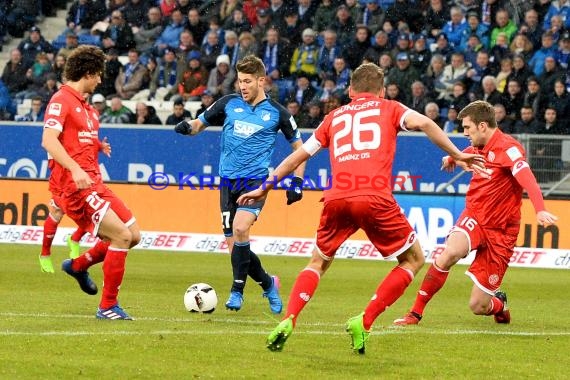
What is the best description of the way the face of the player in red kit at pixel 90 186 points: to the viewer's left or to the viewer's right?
to the viewer's right

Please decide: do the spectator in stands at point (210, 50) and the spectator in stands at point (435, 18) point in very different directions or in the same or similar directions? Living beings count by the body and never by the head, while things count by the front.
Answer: same or similar directions

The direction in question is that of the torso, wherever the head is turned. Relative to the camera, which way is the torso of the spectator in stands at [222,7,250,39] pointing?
toward the camera

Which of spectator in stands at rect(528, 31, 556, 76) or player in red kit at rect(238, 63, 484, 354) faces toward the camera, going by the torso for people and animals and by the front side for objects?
the spectator in stands

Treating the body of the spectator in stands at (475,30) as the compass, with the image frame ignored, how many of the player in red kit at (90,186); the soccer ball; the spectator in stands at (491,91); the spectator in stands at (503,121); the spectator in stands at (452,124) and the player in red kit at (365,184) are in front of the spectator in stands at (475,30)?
6

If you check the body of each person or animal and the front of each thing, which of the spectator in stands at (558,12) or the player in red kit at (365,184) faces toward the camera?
the spectator in stands

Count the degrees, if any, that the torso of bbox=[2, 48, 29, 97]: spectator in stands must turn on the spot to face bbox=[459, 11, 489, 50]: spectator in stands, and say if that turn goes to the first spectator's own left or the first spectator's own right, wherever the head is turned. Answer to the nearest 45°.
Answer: approximately 45° to the first spectator's own left

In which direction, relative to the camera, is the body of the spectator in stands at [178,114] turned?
toward the camera

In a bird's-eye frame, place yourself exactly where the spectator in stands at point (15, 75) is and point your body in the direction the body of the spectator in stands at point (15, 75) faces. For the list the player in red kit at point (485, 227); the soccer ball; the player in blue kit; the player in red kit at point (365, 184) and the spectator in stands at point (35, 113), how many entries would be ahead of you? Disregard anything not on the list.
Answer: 5

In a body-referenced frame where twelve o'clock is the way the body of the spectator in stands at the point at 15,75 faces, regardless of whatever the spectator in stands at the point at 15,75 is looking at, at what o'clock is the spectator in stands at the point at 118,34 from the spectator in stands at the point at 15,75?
the spectator in stands at the point at 118,34 is roughly at 9 o'clock from the spectator in stands at the point at 15,75.

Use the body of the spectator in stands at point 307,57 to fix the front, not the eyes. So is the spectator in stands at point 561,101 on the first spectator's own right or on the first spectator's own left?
on the first spectator's own left

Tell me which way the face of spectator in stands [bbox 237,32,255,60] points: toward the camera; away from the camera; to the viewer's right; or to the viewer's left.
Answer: toward the camera

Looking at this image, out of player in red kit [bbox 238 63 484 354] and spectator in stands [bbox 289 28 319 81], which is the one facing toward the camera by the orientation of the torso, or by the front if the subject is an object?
the spectator in stands

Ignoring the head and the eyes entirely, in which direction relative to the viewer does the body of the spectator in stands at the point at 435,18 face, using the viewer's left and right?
facing the viewer

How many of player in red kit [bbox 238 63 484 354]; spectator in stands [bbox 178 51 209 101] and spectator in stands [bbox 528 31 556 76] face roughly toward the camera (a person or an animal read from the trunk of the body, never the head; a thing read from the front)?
2

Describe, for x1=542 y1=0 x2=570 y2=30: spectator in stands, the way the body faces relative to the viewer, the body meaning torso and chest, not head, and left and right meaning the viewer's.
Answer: facing the viewer

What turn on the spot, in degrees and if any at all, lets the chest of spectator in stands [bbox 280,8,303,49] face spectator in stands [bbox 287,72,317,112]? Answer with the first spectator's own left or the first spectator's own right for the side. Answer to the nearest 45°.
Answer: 0° — they already face them
